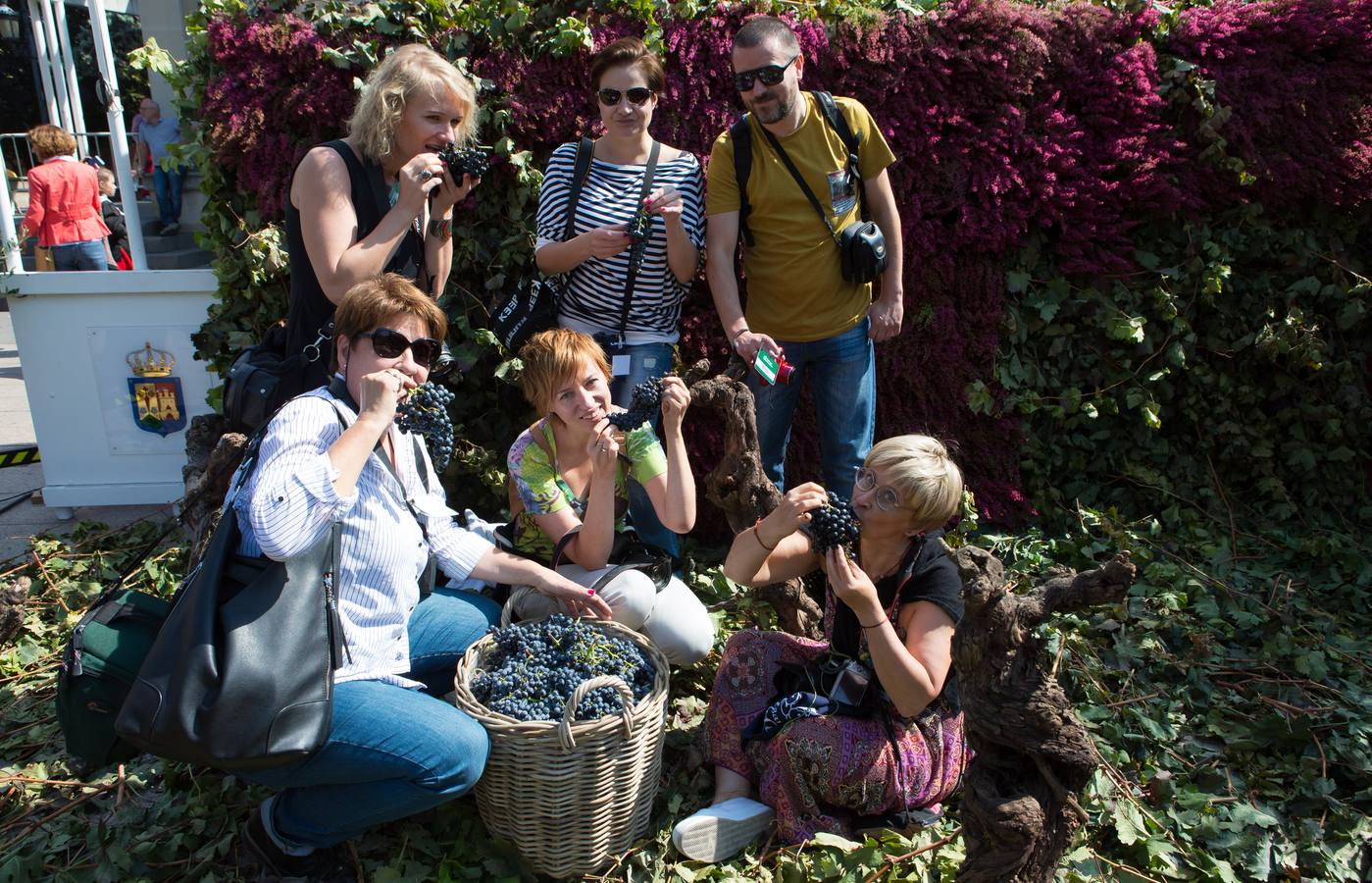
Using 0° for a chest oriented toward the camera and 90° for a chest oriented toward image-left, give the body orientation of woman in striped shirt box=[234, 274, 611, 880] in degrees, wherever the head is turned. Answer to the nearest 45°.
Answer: approximately 315°

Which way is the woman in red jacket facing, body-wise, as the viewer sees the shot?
away from the camera

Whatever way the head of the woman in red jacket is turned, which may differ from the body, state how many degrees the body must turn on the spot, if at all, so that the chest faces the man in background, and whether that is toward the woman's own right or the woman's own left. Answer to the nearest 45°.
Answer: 0° — they already face them

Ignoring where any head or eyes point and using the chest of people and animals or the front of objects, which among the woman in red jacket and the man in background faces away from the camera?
the woman in red jacket

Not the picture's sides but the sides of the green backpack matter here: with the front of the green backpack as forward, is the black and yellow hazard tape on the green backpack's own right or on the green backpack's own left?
on the green backpack's own right
